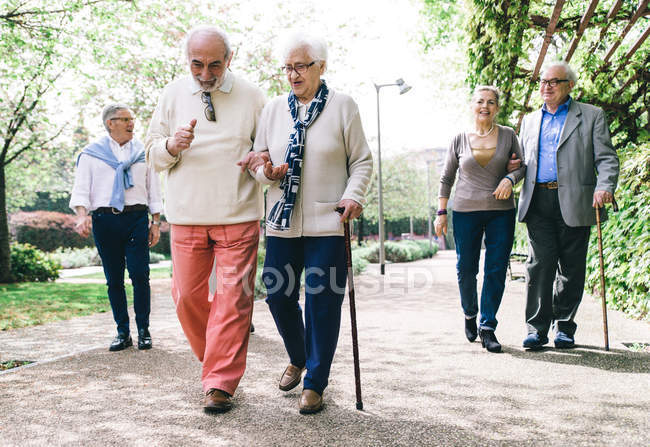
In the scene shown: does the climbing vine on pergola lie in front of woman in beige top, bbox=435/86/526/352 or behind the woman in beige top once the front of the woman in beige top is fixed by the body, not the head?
behind

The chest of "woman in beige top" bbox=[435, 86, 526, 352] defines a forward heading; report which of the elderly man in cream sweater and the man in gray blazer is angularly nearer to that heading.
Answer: the elderly man in cream sweater

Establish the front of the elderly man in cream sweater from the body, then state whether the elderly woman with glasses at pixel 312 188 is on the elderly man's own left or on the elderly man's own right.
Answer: on the elderly man's own left

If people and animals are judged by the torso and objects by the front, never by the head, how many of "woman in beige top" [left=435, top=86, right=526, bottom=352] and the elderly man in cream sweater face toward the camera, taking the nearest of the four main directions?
2

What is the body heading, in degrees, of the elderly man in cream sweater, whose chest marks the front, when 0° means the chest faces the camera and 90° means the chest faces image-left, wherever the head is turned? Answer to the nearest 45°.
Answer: approximately 0°

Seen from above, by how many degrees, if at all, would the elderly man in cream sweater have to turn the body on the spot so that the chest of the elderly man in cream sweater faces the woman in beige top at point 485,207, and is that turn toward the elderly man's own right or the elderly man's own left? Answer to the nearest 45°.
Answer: approximately 90° to the elderly man's own left

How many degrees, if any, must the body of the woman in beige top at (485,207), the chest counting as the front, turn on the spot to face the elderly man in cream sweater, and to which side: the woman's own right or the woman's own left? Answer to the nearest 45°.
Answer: approximately 45° to the woman's own right

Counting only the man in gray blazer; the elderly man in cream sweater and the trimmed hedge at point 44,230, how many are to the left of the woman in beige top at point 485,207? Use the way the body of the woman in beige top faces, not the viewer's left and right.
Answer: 1

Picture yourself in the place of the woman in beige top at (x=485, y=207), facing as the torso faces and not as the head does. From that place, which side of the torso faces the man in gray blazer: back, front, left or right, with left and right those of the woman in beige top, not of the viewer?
left

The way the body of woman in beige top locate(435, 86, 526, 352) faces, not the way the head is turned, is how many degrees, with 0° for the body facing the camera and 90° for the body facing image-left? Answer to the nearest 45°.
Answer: approximately 0°

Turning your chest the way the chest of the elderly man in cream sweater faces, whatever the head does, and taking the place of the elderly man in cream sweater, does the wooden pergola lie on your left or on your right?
on your left
